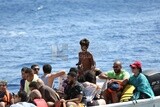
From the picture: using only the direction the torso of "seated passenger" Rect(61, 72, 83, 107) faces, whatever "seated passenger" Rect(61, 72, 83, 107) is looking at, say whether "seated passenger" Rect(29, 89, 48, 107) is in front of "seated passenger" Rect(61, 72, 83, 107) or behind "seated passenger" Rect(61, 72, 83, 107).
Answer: in front

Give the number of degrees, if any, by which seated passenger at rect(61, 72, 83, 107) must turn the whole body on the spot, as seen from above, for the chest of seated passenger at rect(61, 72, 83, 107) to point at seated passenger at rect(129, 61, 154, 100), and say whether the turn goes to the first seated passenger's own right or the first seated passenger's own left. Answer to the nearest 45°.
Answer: approximately 135° to the first seated passenger's own left

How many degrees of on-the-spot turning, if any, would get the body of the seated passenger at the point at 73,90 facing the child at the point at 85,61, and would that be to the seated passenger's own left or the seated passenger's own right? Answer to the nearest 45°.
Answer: approximately 135° to the seated passenger's own right

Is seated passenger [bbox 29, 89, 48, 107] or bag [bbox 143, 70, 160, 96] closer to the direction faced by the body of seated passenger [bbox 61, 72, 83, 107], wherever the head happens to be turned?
the seated passenger

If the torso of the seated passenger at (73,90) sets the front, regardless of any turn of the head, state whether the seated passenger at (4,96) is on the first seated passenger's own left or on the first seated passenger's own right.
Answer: on the first seated passenger's own right

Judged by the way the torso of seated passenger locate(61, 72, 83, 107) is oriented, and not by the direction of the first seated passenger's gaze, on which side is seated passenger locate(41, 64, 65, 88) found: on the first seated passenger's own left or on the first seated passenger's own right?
on the first seated passenger's own right

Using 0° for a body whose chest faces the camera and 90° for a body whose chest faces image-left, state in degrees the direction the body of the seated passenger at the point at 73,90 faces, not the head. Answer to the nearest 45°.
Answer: approximately 45°
